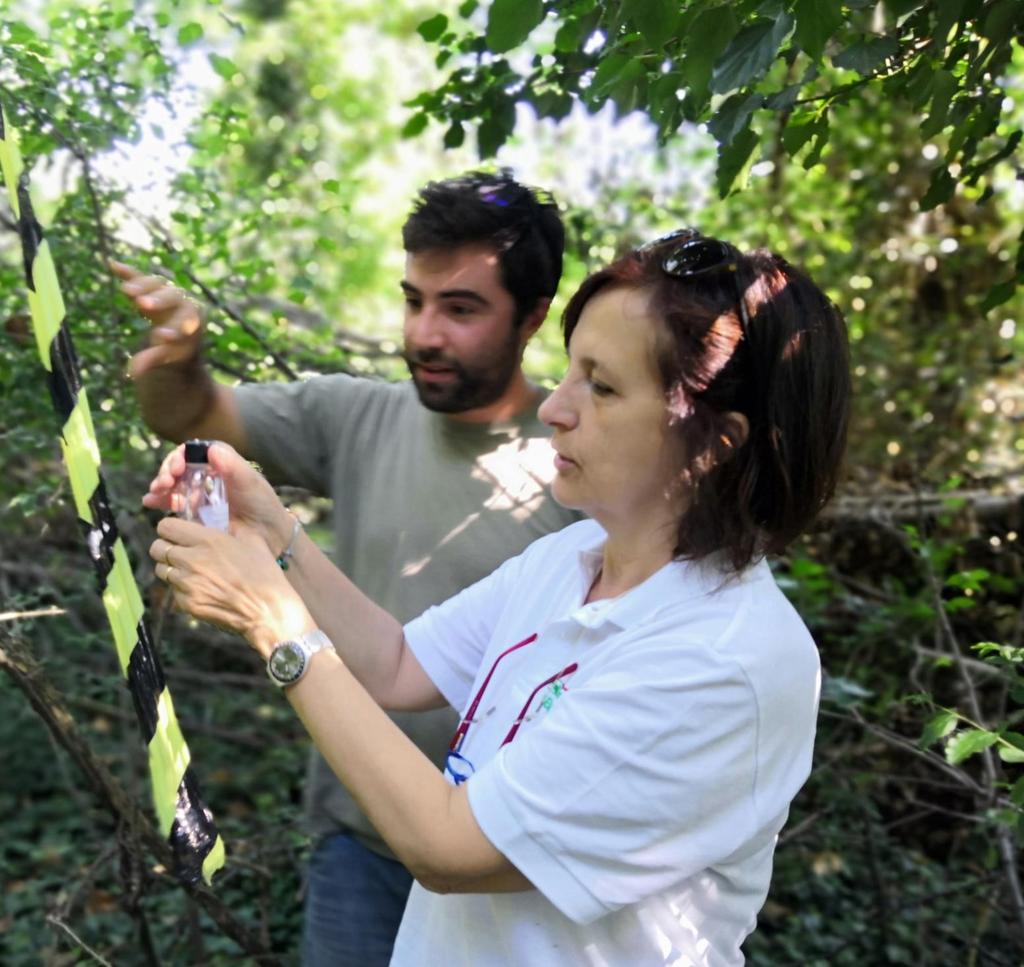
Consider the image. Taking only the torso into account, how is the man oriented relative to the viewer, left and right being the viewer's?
facing the viewer and to the left of the viewer

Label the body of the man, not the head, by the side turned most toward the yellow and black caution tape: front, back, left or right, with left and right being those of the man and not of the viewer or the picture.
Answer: front

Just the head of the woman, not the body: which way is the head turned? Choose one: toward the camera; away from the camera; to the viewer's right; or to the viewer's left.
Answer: to the viewer's left

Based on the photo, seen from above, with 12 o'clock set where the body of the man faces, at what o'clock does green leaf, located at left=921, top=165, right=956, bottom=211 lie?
The green leaf is roughly at 7 o'clock from the man.

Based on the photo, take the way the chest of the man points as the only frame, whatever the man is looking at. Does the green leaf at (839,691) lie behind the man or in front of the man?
behind

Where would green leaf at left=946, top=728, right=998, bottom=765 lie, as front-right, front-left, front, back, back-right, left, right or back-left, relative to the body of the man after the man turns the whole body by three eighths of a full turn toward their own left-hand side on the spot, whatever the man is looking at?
front-right

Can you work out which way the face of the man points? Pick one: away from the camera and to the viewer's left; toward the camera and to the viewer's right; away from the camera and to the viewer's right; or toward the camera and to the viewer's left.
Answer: toward the camera and to the viewer's left
